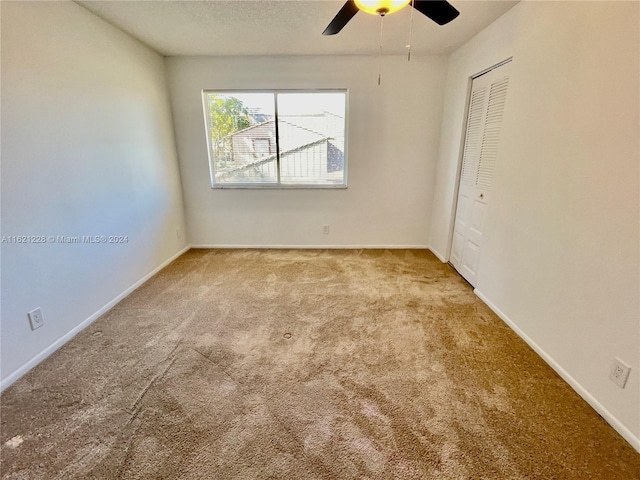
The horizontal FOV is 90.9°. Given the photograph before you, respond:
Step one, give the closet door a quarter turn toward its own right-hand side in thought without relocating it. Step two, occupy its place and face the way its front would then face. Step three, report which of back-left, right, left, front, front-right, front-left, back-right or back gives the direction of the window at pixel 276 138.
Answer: front-left

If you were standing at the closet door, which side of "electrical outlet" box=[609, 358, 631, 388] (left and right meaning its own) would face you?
right

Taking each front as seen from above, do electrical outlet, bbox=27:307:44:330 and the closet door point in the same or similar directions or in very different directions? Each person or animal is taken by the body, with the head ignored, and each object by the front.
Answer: very different directions

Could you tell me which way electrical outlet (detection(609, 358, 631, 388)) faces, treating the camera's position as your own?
facing the viewer and to the left of the viewer

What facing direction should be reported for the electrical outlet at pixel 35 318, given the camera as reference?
facing the viewer and to the right of the viewer

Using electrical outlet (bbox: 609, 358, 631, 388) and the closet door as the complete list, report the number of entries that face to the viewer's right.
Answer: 0

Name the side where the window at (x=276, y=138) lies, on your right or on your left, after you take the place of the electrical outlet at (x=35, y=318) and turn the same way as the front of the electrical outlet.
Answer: on your left

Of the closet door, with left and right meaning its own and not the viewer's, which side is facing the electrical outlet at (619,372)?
left

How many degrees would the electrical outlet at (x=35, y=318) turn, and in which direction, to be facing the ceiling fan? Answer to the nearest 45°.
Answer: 0° — it already faces it

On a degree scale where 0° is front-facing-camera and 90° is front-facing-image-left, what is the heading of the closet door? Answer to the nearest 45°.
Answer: approximately 45°

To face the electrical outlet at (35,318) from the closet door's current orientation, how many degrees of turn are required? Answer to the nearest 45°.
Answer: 0° — it already faces it

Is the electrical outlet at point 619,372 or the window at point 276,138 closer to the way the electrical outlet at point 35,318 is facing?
the electrical outlet

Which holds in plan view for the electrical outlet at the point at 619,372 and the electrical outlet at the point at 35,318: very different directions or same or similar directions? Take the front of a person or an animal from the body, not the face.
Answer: very different directions

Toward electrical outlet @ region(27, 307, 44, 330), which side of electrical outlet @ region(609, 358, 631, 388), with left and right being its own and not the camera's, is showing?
front
